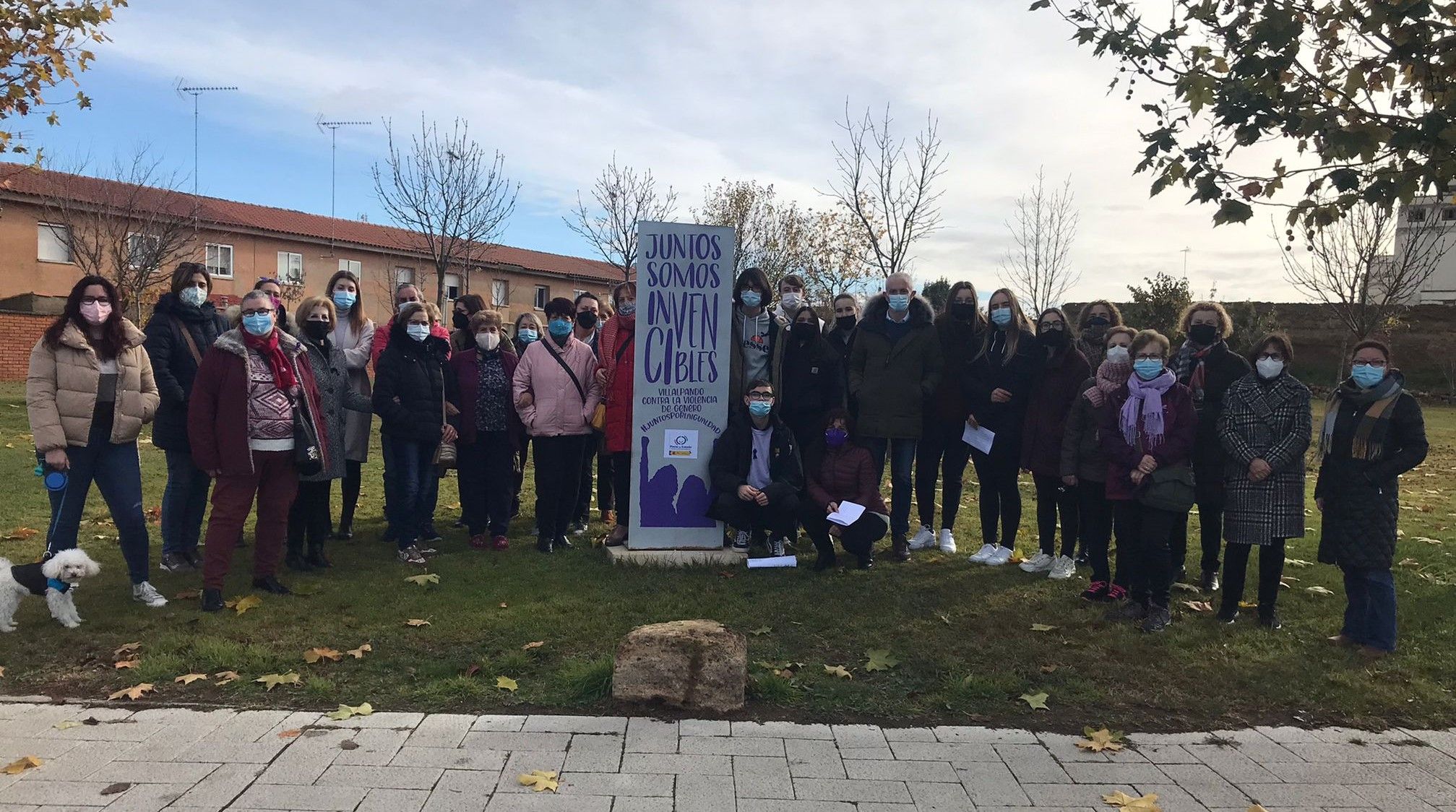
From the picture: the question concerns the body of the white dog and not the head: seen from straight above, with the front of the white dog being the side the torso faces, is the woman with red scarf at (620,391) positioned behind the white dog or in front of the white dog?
in front

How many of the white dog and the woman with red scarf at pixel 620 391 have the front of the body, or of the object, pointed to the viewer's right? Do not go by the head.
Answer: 1

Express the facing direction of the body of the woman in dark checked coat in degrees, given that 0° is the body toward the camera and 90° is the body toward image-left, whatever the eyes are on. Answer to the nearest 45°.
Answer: approximately 0°

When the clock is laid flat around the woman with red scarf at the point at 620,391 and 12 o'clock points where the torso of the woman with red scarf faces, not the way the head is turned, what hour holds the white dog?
The white dog is roughly at 2 o'clock from the woman with red scarf.

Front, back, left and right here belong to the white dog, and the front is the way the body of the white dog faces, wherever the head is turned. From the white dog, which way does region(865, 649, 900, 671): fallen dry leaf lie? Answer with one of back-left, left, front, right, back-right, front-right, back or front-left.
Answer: front-right

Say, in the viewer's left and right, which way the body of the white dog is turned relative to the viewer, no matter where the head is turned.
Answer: facing to the right of the viewer

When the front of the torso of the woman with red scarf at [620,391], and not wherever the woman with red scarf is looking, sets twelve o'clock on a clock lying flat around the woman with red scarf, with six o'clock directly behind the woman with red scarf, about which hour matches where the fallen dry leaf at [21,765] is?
The fallen dry leaf is roughly at 1 o'clock from the woman with red scarf.

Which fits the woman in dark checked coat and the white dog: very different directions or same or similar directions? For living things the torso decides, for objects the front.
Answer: very different directions

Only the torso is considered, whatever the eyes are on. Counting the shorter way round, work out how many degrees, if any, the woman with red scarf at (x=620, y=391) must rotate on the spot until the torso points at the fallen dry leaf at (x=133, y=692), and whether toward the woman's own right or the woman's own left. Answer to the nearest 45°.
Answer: approximately 45° to the woman's own right

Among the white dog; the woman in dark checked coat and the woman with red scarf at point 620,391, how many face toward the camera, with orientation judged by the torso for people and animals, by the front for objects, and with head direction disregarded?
2
